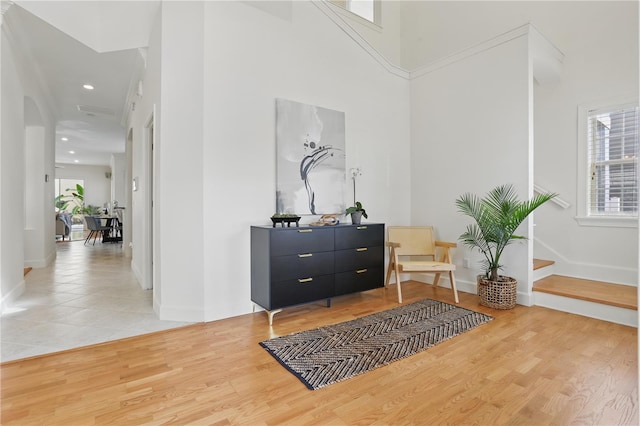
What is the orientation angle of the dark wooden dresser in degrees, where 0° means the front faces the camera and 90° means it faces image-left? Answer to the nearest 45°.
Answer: approximately 315°

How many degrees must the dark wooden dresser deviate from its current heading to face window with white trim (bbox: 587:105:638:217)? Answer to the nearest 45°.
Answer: approximately 45° to its left

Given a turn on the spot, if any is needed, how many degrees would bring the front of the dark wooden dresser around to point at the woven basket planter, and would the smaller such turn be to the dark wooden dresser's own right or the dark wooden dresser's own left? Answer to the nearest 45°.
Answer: approximately 45° to the dark wooden dresser's own left

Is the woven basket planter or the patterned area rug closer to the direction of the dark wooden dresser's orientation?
the patterned area rug

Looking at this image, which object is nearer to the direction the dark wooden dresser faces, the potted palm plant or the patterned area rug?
the patterned area rug

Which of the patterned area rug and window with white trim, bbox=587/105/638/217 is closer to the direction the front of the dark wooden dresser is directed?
the patterned area rug
